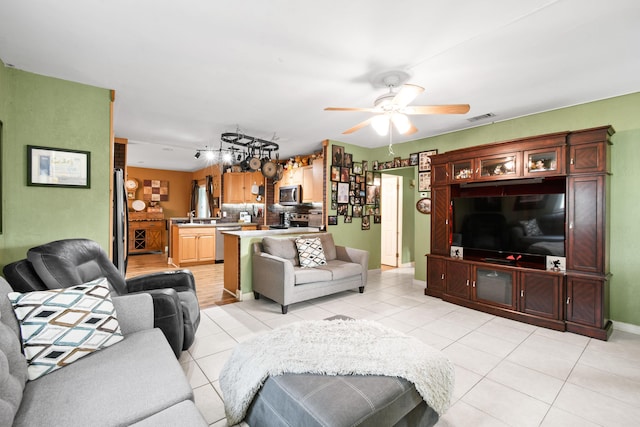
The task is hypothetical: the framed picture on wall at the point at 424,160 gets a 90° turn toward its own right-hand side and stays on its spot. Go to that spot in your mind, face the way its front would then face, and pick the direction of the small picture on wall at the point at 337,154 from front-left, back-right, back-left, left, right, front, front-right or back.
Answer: front-left

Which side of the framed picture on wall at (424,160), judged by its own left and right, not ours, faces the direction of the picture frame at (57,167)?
front

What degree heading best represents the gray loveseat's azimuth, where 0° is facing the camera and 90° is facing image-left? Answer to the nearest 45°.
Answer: approximately 315°

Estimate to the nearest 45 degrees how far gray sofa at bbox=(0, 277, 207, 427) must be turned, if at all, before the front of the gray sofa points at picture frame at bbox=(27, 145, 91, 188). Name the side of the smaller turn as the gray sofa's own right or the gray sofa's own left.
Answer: approximately 45° to the gray sofa's own left

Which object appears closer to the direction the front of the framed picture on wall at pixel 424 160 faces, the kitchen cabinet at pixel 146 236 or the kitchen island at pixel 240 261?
the kitchen island

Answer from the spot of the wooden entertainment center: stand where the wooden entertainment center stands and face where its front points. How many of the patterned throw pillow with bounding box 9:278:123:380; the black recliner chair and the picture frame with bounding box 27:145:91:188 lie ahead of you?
3

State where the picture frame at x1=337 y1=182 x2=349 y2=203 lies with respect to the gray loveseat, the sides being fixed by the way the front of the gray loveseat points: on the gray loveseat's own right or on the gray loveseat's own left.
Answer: on the gray loveseat's own left

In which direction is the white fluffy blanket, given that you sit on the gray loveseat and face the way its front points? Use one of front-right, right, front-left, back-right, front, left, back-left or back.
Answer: front-right

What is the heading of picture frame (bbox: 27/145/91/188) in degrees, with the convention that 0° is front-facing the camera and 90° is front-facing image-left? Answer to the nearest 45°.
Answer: approximately 315°

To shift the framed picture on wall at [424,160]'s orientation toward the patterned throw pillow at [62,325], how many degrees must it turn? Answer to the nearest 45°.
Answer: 0° — it already faces it

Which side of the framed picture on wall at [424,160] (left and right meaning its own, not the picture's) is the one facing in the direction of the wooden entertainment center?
left

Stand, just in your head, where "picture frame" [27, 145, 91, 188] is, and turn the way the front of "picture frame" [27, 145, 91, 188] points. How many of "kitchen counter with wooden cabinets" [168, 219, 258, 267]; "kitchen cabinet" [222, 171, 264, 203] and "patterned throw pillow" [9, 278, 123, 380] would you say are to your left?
2

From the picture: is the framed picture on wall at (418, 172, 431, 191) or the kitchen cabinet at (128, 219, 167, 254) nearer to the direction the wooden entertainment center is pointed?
the kitchen cabinet

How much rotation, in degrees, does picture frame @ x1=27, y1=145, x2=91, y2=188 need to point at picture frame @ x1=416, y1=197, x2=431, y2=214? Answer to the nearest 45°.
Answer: approximately 45° to its left

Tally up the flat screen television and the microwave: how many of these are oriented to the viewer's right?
0
